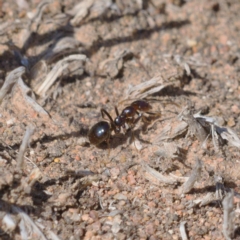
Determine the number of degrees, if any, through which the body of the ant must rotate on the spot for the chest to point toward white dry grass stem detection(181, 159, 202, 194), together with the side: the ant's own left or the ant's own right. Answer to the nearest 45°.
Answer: approximately 135° to the ant's own right

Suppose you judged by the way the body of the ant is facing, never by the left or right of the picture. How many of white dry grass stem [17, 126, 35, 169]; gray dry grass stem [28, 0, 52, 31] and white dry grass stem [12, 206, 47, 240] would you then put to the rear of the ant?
2

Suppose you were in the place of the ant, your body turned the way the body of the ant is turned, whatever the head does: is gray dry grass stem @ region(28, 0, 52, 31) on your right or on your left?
on your left

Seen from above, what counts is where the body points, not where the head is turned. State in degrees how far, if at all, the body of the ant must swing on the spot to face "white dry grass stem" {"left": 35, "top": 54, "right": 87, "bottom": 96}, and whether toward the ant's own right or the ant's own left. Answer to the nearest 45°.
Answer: approximately 90° to the ant's own left

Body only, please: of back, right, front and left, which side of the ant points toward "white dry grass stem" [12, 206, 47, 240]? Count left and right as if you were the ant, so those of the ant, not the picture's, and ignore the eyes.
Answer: back

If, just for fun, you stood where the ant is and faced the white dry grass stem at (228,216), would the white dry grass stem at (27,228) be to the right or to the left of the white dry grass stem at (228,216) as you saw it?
right

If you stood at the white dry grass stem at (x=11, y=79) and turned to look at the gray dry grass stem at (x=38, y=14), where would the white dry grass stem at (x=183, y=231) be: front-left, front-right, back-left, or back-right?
back-right

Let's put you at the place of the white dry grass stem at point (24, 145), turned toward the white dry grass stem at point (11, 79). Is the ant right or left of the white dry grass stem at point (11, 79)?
right

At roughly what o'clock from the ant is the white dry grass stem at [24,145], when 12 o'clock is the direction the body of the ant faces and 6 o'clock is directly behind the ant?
The white dry grass stem is roughly at 6 o'clock from the ant.

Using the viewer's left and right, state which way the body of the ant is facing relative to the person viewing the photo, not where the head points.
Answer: facing away from the viewer and to the right of the viewer
